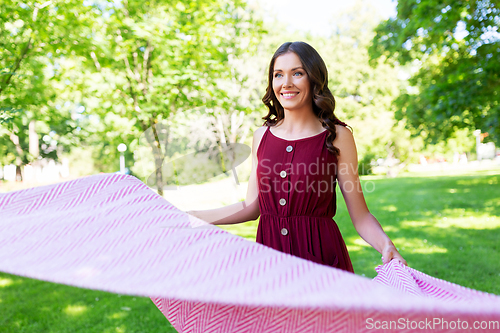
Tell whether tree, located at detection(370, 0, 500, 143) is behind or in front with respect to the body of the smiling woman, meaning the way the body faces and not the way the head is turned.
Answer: behind

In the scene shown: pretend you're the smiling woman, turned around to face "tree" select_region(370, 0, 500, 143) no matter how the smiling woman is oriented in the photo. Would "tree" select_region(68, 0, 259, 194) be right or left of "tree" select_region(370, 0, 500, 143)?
left

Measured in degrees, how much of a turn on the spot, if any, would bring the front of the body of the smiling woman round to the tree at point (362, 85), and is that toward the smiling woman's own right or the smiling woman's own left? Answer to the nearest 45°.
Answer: approximately 135° to the smiling woman's own right

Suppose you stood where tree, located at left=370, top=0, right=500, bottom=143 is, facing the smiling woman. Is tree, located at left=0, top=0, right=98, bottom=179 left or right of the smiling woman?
right

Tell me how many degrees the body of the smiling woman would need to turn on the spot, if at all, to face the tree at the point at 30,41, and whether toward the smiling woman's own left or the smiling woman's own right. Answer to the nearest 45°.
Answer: approximately 90° to the smiling woman's own right

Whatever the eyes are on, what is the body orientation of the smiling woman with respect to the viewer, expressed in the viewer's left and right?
facing the viewer and to the left of the viewer
